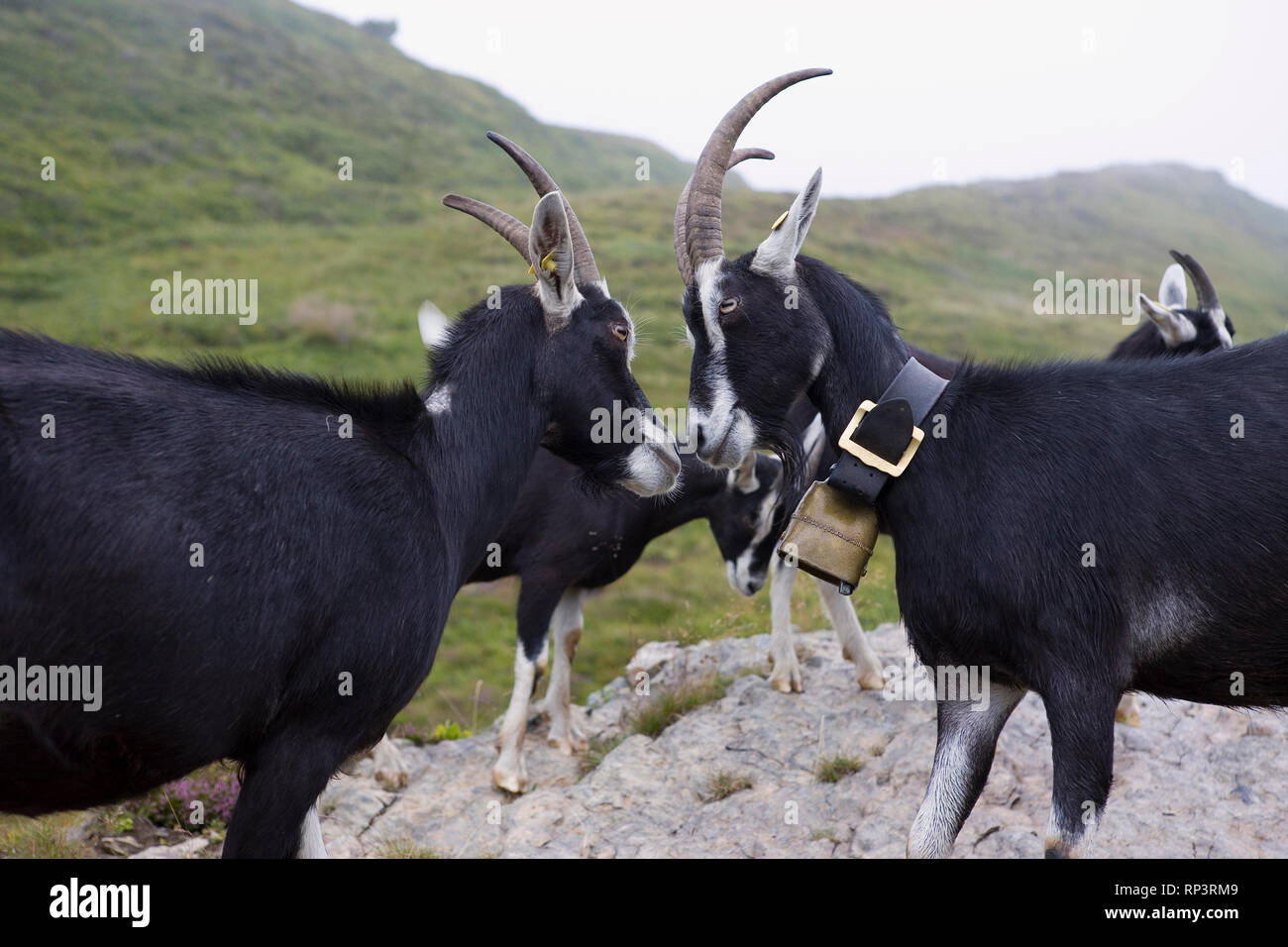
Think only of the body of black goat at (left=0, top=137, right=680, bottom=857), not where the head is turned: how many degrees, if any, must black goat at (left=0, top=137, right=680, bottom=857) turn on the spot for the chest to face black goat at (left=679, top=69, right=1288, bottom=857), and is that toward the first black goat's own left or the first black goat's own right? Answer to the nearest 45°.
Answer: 0° — it already faces it

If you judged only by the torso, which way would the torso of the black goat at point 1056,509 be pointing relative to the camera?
to the viewer's left

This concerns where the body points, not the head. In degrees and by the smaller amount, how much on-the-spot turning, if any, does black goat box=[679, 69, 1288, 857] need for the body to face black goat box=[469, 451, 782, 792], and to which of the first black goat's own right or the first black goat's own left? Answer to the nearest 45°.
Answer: approximately 45° to the first black goat's own right

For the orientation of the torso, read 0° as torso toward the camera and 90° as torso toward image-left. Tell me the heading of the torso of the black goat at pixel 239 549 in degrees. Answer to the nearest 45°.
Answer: approximately 270°

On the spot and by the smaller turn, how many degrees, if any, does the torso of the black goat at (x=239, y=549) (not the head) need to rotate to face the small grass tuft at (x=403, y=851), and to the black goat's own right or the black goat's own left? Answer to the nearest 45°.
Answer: approximately 90° to the black goat's own left
